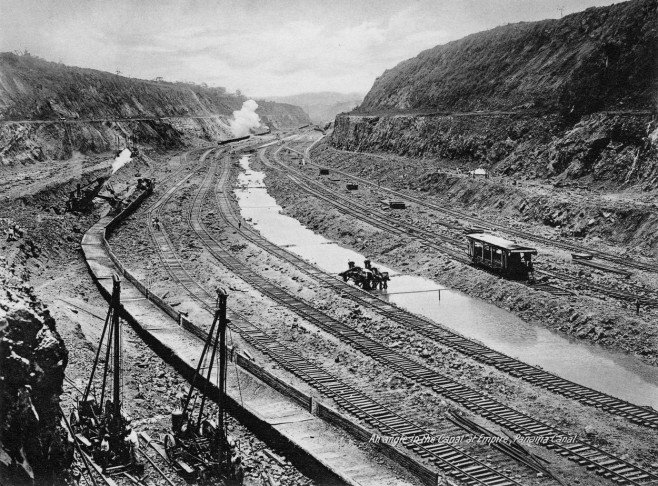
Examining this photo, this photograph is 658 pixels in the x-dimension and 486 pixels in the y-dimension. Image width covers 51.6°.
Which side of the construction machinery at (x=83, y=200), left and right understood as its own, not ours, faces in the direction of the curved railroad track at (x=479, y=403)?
right

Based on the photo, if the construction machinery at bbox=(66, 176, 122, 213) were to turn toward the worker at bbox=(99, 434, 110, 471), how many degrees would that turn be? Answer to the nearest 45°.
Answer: approximately 90° to its right

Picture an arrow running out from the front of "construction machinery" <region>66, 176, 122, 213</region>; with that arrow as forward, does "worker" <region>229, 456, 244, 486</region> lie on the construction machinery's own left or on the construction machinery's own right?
on the construction machinery's own right

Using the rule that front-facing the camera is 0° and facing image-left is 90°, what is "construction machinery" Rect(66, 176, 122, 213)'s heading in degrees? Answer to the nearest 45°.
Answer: approximately 270°

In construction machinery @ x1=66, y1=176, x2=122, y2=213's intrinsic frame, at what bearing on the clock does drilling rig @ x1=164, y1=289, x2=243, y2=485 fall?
The drilling rig is roughly at 3 o'clock from the construction machinery.
